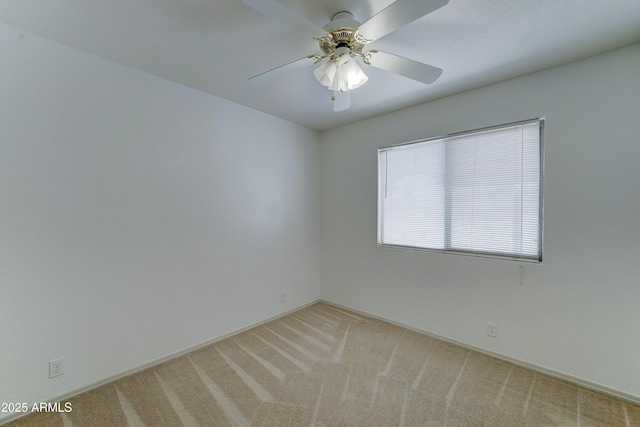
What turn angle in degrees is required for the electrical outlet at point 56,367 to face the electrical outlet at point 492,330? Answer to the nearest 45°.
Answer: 0° — it already faces it

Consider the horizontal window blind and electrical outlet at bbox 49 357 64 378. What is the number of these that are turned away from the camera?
0

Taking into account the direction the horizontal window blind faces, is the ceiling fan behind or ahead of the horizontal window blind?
ahead

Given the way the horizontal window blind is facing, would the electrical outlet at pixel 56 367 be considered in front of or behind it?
in front

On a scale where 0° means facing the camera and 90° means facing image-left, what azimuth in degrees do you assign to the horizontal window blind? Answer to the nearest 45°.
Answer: approximately 45°

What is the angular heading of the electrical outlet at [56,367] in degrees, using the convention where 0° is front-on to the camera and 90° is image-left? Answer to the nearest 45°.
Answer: approximately 315°
